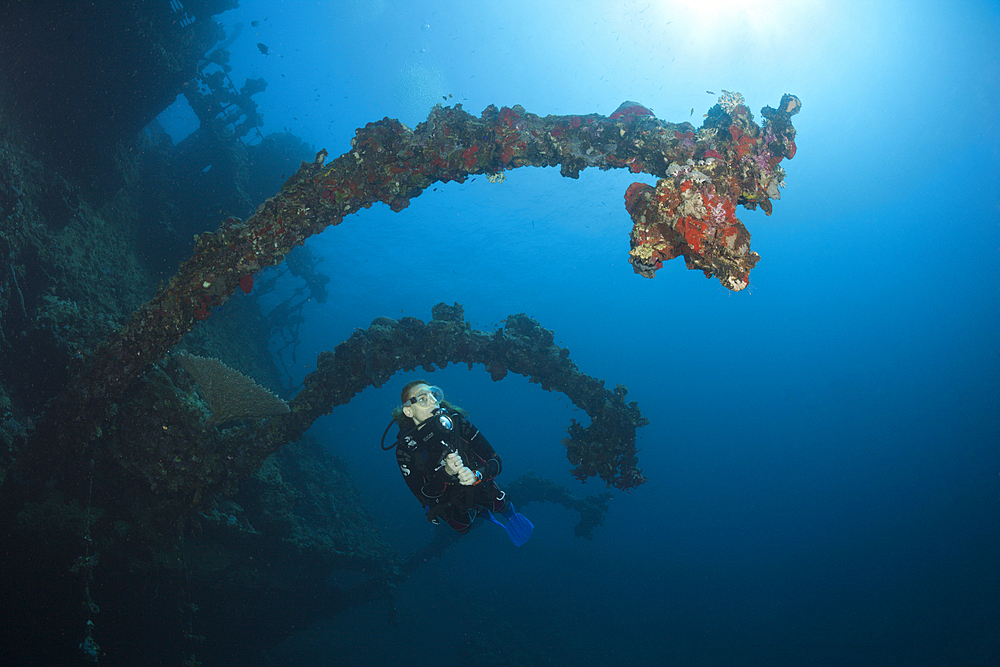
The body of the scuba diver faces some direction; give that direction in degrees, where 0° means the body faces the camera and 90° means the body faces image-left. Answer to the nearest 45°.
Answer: approximately 315°
